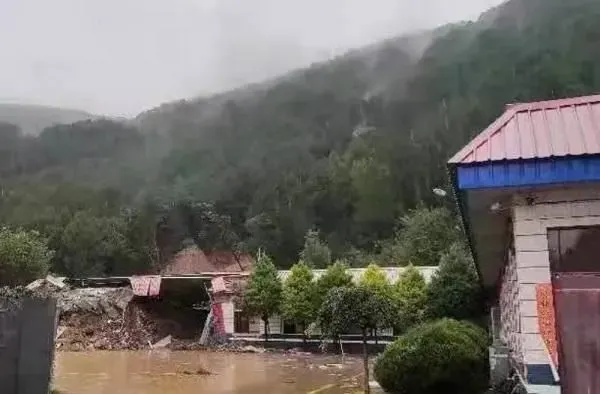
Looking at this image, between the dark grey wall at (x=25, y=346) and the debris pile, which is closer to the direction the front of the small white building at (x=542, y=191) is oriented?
the dark grey wall

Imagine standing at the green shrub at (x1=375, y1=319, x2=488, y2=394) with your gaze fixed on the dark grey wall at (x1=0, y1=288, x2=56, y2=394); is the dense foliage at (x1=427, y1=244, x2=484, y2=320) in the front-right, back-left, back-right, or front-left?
back-right
